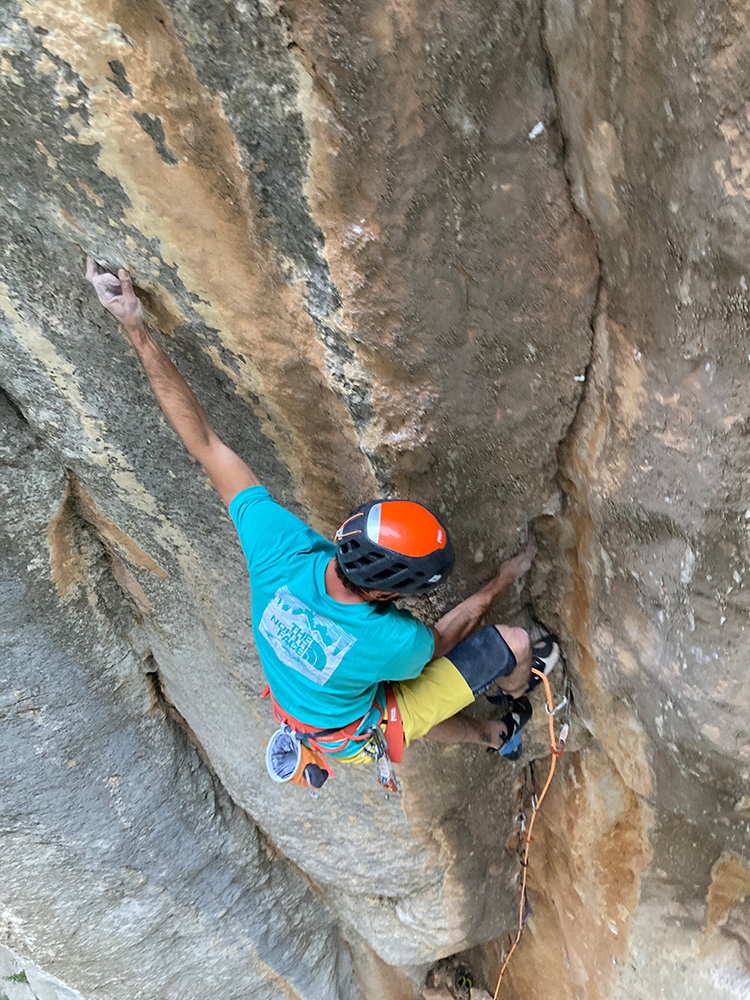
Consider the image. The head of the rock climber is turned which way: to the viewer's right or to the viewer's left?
to the viewer's right

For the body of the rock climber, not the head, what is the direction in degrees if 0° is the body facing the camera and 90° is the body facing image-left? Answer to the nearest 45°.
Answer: approximately 225°
